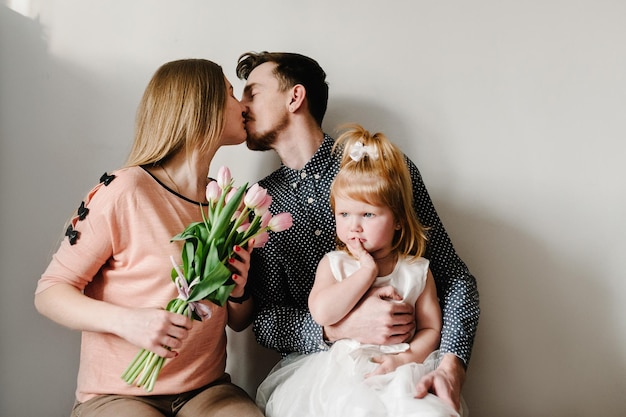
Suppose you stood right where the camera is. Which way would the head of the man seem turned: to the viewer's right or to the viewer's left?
to the viewer's left

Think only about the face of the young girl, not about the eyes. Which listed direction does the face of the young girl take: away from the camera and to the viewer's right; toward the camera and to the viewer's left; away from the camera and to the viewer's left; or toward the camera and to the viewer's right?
toward the camera and to the viewer's left
